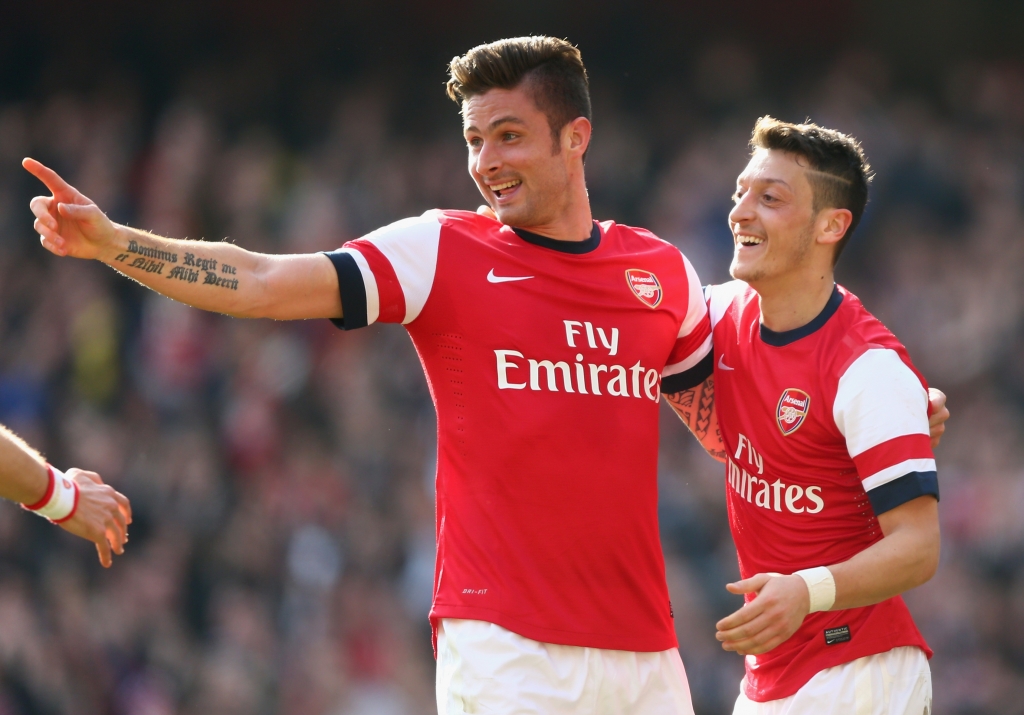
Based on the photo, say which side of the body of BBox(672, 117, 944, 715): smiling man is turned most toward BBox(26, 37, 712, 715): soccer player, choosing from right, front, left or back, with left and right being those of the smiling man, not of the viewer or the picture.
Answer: front

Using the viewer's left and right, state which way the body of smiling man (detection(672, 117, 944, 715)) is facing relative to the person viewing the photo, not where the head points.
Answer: facing the viewer and to the left of the viewer
